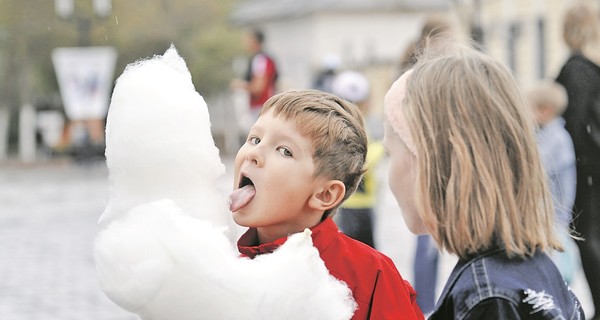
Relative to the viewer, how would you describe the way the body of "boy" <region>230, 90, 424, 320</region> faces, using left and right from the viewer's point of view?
facing the viewer and to the left of the viewer

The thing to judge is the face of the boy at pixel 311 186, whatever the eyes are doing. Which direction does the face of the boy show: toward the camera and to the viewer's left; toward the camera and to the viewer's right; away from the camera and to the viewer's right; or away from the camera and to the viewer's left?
toward the camera and to the viewer's left

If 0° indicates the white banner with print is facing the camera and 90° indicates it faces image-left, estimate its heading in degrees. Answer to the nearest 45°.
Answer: approximately 0°

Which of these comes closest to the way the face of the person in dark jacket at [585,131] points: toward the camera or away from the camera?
away from the camera

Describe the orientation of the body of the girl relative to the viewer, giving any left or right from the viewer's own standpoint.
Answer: facing away from the viewer and to the left of the viewer

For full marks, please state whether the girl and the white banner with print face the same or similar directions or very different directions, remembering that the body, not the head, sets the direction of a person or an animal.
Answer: very different directions
